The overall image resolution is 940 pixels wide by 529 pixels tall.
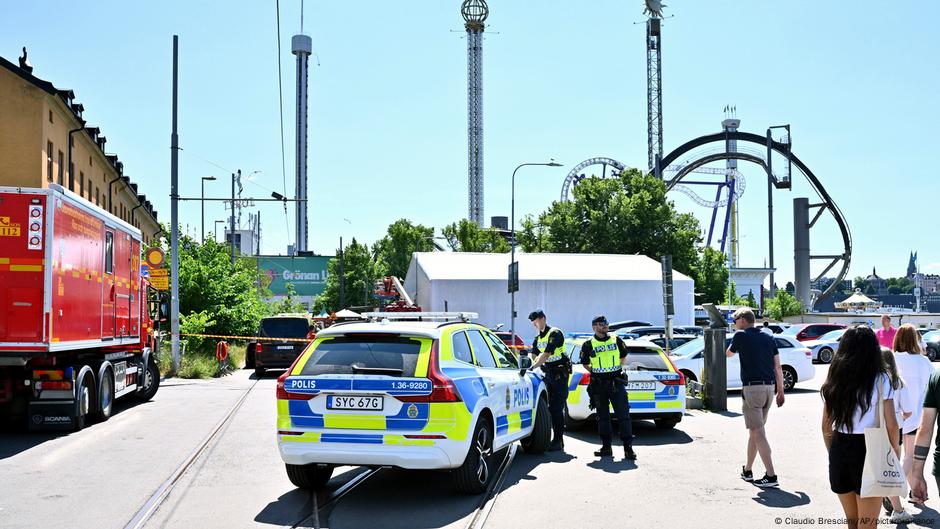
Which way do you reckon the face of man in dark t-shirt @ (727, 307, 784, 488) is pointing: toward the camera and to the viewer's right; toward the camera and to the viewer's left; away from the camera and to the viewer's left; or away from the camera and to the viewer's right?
away from the camera and to the viewer's left

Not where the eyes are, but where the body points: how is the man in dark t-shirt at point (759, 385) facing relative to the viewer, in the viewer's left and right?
facing away from the viewer and to the left of the viewer

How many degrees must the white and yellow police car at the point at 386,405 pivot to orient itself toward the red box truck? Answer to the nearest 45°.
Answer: approximately 90° to its left

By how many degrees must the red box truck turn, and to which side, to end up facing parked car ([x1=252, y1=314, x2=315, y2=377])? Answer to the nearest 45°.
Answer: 0° — it already faces it

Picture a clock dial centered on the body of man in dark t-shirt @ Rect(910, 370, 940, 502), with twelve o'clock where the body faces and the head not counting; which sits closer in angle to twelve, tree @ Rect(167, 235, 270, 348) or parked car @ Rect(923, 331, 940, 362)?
the parked car

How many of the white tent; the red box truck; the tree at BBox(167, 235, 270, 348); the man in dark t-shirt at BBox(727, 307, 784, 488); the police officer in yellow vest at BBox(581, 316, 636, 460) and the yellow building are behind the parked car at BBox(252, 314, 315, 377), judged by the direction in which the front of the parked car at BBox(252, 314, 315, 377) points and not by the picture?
3

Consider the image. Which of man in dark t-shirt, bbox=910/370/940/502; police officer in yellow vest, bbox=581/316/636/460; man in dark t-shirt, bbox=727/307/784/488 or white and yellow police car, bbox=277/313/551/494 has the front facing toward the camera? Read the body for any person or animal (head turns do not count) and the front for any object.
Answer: the police officer in yellow vest

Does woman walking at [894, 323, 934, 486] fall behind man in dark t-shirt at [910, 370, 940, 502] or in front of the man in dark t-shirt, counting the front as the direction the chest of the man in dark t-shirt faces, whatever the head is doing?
in front

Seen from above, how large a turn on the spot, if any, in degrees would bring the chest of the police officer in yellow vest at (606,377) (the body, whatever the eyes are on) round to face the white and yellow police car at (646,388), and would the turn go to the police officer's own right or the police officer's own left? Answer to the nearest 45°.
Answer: approximately 180°

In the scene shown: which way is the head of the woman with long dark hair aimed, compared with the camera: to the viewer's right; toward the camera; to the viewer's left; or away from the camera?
away from the camera

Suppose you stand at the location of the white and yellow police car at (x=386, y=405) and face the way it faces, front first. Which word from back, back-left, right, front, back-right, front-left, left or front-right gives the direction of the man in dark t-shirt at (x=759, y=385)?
front-right

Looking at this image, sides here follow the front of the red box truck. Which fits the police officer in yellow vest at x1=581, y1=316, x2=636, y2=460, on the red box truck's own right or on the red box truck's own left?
on the red box truck's own right
